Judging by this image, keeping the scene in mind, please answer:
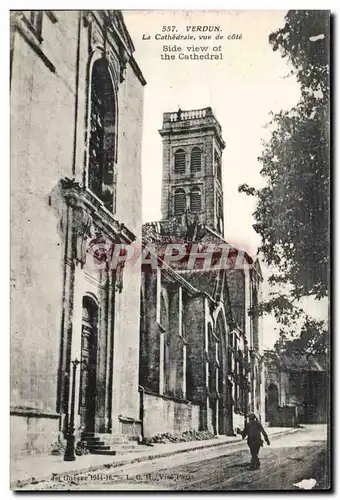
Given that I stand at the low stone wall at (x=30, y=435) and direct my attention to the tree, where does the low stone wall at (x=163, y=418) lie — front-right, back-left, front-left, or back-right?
front-left

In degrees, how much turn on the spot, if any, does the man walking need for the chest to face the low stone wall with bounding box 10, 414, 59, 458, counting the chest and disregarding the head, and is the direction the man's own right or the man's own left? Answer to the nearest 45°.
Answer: approximately 135° to the man's own left

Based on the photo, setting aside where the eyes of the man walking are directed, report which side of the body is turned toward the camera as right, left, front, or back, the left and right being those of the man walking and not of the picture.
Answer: back
